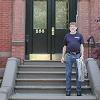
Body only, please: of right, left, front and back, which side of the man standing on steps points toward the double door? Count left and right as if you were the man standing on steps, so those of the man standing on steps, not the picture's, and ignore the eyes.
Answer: back

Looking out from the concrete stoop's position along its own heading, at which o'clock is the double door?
The double door is roughly at 6 o'clock from the concrete stoop.

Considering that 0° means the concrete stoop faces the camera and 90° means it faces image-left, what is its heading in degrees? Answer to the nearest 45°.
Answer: approximately 0°
